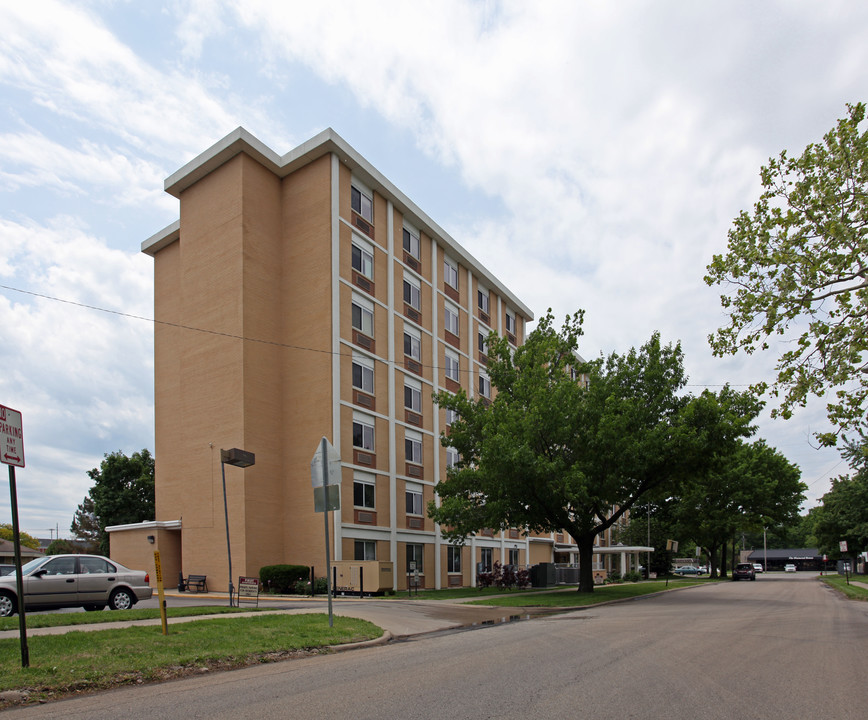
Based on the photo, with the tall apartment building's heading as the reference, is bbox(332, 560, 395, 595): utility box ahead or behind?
ahead

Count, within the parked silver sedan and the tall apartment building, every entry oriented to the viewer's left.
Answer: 1

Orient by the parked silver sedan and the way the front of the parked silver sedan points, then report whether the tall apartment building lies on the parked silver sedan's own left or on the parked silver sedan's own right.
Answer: on the parked silver sedan's own right

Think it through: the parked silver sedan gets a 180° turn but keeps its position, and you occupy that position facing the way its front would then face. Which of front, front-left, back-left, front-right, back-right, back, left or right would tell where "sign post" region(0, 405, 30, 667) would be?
right

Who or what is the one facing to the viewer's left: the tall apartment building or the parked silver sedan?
the parked silver sedan

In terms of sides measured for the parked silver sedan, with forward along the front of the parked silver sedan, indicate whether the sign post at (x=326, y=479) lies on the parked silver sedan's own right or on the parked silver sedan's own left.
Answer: on the parked silver sedan's own left

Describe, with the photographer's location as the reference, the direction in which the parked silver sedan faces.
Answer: facing to the left of the viewer

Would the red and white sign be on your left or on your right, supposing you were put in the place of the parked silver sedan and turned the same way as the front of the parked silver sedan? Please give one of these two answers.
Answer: on your left

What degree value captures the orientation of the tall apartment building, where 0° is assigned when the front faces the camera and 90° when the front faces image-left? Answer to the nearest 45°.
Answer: approximately 315°
